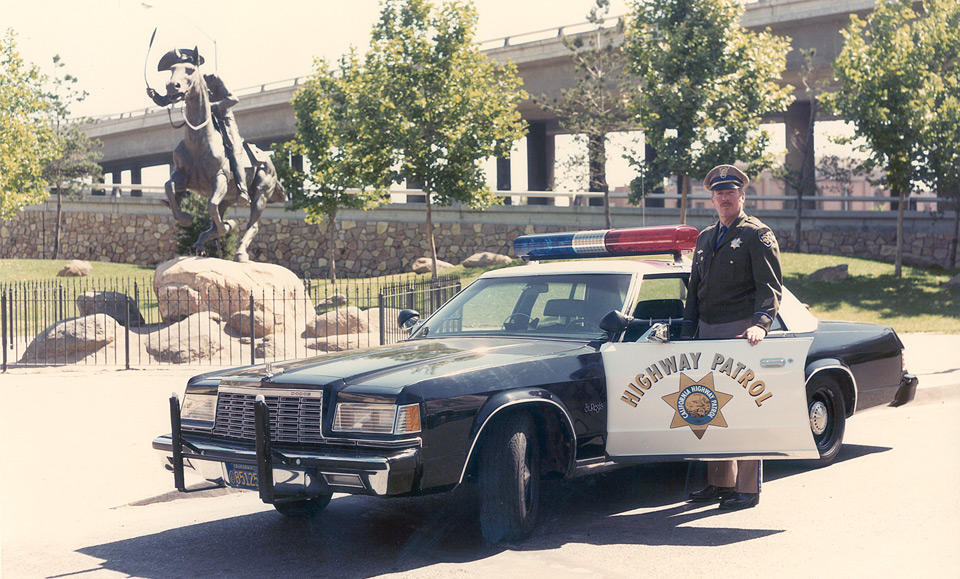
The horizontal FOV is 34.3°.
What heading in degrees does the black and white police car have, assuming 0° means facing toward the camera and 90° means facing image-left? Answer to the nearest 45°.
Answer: approximately 45°

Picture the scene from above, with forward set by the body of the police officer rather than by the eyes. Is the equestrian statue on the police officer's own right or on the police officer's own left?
on the police officer's own right

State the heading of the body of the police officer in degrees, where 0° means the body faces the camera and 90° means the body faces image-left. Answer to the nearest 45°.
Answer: approximately 45°

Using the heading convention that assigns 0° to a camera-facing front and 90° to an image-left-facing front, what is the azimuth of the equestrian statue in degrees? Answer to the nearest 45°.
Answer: approximately 45°

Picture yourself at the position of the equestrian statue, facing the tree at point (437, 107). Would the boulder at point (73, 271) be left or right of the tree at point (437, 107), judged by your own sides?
left
